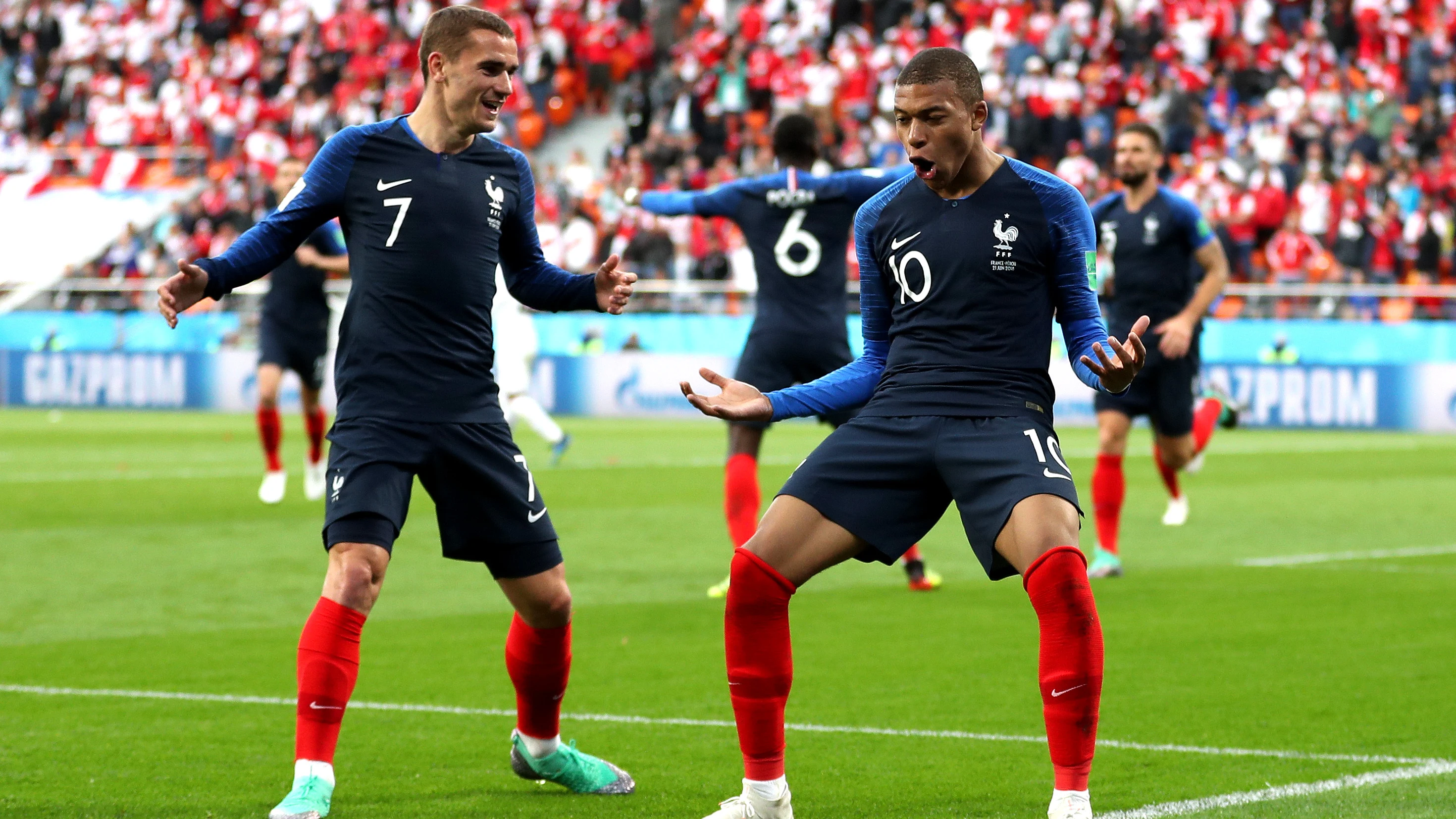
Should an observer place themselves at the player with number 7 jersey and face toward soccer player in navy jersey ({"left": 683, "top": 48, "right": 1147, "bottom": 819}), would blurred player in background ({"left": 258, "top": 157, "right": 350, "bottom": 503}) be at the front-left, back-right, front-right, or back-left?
back-left

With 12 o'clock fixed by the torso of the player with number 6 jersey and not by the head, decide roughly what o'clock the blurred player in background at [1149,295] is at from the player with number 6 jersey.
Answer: The blurred player in background is roughly at 2 o'clock from the player with number 6 jersey.

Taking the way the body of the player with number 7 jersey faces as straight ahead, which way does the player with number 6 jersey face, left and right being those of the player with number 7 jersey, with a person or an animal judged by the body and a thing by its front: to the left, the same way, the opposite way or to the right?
the opposite way

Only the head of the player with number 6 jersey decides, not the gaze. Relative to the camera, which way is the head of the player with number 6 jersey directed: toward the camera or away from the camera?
away from the camera

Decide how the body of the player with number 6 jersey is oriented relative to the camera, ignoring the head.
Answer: away from the camera

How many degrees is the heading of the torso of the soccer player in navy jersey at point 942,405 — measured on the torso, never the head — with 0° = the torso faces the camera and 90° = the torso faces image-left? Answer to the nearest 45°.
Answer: approximately 0°

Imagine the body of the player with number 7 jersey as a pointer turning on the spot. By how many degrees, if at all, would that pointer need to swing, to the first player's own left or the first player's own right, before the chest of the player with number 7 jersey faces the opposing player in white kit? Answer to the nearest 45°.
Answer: approximately 180°

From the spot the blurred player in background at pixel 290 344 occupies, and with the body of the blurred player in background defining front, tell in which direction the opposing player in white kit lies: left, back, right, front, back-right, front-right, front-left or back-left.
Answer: back-left

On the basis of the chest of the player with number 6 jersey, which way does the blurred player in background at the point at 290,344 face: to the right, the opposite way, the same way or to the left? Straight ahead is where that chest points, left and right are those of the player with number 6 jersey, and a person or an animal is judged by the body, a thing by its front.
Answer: the opposite way

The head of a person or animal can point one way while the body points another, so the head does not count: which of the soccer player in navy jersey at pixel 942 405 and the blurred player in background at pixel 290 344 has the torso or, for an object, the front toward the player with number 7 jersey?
the blurred player in background

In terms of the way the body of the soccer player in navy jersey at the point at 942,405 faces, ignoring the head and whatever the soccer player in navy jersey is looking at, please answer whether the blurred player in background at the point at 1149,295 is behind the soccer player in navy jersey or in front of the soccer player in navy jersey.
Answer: behind

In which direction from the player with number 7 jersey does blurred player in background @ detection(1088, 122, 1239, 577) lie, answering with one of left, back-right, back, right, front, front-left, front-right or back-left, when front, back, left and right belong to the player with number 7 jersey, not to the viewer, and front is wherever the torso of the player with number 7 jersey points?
back-left

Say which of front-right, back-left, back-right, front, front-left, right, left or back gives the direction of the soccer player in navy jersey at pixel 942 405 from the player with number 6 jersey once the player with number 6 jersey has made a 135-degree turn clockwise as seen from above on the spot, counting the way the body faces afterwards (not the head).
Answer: front-right
